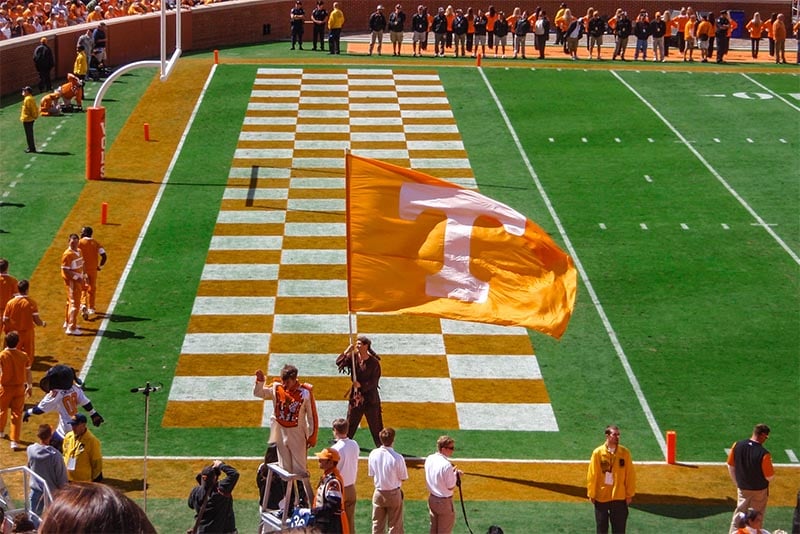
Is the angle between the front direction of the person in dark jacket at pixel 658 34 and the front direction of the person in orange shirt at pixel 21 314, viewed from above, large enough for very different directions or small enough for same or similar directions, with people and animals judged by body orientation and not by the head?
very different directions

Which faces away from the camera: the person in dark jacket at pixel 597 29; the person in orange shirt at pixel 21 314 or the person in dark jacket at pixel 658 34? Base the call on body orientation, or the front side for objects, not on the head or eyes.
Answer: the person in orange shirt

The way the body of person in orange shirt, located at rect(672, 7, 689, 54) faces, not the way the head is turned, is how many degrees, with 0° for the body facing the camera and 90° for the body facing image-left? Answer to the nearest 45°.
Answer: approximately 0°

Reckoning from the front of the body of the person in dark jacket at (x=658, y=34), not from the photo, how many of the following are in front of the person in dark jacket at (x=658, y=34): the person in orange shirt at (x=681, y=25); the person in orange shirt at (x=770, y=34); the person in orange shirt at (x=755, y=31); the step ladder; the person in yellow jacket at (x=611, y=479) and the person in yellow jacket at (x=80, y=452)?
3

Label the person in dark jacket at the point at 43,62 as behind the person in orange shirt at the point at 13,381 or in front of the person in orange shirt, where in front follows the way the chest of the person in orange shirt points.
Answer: in front

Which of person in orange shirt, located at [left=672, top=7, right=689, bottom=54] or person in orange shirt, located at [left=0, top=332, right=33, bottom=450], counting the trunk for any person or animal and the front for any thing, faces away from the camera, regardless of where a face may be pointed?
person in orange shirt, located at [left=0, top=332, right=33, bottom=450]

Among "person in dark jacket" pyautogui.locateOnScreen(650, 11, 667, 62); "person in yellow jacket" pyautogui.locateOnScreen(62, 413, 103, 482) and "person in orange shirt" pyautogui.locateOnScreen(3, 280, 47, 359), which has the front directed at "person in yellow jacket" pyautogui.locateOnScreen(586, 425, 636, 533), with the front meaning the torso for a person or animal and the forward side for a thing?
the person in dark jacket

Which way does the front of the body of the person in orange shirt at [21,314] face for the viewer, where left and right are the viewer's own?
facing away from the viewer

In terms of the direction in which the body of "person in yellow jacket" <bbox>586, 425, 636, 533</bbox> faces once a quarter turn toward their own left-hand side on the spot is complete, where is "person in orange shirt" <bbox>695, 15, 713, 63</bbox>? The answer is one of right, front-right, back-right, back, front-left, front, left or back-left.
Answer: left

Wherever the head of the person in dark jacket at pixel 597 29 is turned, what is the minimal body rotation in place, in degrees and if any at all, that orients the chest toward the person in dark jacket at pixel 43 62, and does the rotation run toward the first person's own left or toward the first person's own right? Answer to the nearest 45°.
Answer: approximately 45° to the first person's own right

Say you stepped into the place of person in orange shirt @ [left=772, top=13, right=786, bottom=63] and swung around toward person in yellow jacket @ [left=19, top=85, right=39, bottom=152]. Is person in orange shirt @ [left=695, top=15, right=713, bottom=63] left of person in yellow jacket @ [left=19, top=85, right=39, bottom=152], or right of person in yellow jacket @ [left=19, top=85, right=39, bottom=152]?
right

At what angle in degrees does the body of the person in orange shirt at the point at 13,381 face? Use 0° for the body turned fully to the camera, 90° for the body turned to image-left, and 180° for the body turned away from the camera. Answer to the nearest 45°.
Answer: approximately 180°
